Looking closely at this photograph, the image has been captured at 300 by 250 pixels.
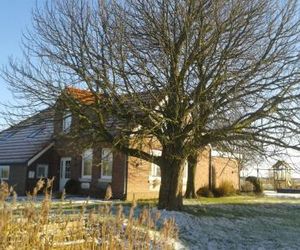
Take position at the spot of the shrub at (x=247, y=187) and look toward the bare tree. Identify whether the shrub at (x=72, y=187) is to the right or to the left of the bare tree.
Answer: right

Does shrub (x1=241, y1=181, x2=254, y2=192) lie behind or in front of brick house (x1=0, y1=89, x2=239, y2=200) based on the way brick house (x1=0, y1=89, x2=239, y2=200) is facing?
behind

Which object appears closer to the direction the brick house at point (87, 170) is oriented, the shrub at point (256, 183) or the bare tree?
the bare tree

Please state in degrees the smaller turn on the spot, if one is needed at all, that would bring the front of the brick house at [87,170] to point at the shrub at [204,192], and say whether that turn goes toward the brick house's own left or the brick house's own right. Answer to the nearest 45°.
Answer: approximately 135° to the brick house's own left

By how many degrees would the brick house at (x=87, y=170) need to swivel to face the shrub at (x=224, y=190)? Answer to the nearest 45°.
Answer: approximately 135° to its left

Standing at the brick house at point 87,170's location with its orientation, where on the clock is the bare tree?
The bare tree is roughly at 10 o'clock from the brick house.

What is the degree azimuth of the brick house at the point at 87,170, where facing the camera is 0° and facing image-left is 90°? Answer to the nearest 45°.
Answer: approximately 45°
